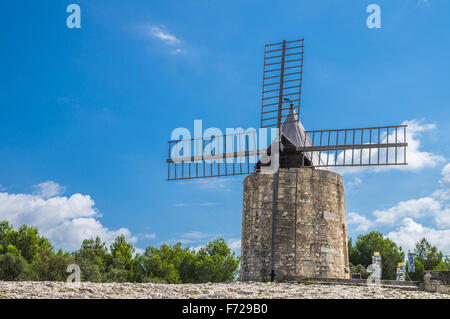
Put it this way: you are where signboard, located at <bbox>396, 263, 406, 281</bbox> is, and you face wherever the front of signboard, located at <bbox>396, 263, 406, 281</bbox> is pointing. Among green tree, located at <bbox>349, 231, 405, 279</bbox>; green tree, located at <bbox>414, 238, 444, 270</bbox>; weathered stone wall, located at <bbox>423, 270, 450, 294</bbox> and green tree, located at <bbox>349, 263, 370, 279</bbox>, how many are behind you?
3

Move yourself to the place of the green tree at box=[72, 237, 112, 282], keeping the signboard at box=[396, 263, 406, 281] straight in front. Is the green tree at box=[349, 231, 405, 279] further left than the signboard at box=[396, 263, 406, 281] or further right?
left

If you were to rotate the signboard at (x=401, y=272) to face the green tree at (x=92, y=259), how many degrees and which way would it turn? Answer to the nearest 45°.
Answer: approximately 135° to its right

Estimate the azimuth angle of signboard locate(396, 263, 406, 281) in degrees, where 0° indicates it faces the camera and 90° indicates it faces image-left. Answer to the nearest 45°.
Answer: approximately 0°

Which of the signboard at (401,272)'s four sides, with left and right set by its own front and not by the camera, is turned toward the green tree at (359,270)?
back
